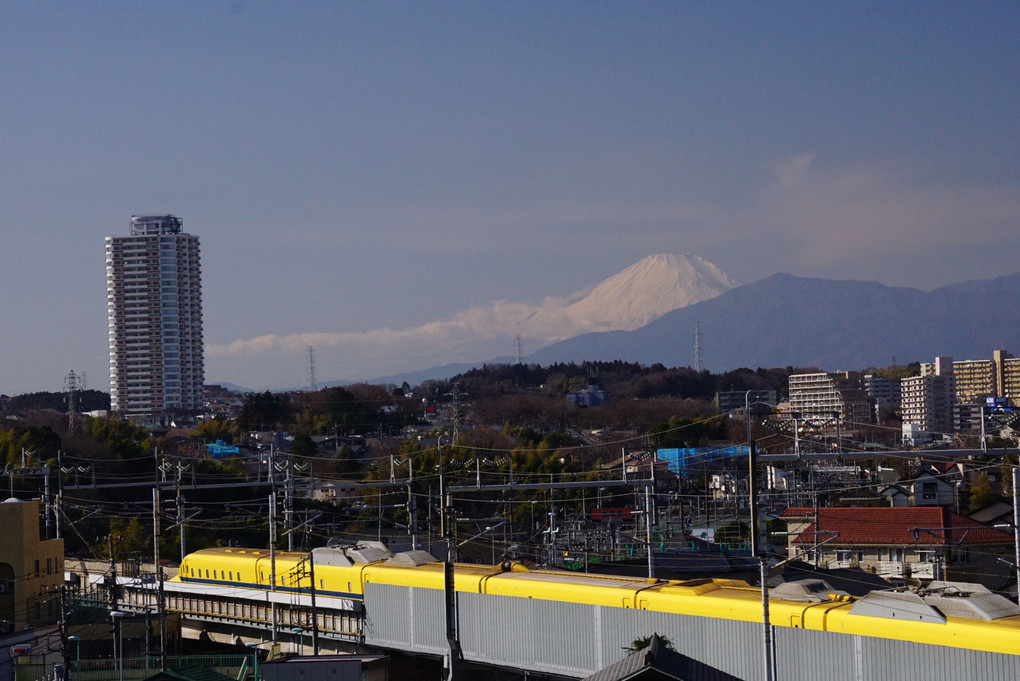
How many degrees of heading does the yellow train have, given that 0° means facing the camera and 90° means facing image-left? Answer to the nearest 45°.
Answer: approximately 135°

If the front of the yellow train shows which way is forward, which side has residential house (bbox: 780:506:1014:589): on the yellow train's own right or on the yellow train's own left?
on the yellow train's own right

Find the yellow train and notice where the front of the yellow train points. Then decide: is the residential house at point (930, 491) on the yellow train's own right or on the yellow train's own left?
on the yellow train's own right
